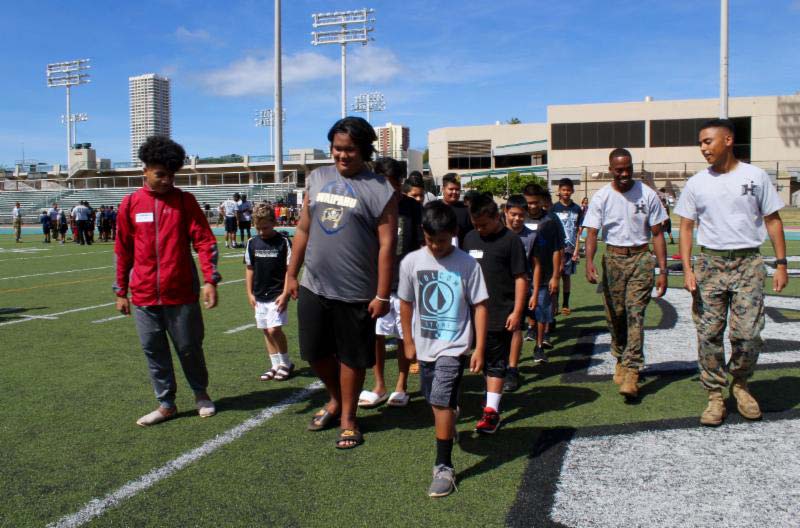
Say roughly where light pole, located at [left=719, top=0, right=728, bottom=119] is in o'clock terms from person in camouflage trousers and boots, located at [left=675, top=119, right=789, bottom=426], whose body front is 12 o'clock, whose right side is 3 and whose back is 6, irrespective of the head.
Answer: The light pole is roughly at 6 o'clock from the person in camouflage trousers and boots.

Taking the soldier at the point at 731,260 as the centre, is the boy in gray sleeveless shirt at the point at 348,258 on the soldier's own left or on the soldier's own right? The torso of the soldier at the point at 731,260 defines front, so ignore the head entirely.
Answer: on the soldier's own right

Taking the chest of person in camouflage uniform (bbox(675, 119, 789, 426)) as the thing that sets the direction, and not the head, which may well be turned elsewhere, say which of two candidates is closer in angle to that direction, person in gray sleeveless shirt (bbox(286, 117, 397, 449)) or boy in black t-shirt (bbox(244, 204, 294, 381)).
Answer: the person in gray sleeveless shirt

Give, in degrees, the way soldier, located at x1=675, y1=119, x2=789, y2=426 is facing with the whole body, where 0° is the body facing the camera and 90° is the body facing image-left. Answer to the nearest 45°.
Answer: approximately 0°

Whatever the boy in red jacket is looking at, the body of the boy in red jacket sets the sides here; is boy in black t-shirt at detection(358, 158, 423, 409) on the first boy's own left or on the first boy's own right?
on the first boy's own left

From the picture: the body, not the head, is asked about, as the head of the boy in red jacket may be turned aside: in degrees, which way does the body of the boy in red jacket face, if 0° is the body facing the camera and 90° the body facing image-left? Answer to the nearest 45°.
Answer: approximately 0°
